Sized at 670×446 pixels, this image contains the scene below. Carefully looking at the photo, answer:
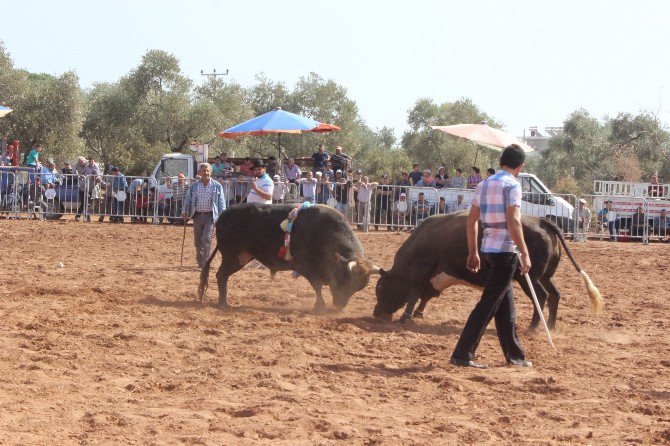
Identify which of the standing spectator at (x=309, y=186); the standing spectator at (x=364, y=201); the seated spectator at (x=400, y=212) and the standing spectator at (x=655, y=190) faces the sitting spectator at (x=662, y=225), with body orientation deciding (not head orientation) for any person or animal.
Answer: the standing spectator at (x=655, y=190)

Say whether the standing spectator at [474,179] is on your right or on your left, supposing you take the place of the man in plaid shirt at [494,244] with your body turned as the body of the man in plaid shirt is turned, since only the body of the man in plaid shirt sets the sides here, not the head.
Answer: on your left

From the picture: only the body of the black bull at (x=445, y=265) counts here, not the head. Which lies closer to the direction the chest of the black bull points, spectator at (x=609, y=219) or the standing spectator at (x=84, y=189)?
the standing spectator

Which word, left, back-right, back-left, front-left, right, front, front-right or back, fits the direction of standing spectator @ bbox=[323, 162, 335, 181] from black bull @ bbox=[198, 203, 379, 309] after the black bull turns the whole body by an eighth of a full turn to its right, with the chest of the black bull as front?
back-left

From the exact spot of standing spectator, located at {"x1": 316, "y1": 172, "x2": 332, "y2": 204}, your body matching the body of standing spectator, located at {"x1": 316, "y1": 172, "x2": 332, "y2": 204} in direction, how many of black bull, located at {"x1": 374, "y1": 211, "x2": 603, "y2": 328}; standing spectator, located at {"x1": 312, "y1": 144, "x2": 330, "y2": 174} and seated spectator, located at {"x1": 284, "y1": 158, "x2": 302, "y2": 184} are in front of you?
1

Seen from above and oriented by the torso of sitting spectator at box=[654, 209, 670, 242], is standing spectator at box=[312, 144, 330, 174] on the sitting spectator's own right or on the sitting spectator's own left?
on the sitting spectator's own right

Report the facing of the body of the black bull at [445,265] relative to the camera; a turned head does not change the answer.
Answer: to the viewer's left

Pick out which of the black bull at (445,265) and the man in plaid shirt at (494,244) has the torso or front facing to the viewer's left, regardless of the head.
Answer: the black bull

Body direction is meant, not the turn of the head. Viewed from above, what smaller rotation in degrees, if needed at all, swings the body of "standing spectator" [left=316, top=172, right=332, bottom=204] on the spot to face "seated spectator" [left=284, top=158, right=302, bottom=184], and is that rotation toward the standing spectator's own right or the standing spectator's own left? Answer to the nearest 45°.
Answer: approximately 135° to the standing spectator's own right

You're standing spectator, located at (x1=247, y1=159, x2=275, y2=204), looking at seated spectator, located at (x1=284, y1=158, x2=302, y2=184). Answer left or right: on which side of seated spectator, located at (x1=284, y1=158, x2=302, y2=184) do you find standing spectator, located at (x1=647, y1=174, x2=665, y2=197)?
right

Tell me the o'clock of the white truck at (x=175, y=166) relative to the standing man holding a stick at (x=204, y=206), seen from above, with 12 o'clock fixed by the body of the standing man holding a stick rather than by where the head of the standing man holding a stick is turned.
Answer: The white truck is roughly at 6 o'clock from the standing man holding a stick.

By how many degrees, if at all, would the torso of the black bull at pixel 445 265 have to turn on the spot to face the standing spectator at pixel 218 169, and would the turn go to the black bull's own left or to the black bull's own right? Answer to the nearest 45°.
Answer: approximately 45° to the black bull's own right

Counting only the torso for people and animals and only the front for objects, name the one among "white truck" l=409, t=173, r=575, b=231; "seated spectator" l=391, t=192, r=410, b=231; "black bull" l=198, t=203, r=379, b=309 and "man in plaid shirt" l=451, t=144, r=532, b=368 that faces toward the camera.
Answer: the seated spectator

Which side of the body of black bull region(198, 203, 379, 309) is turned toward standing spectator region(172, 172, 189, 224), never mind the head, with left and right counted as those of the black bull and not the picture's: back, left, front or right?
left
